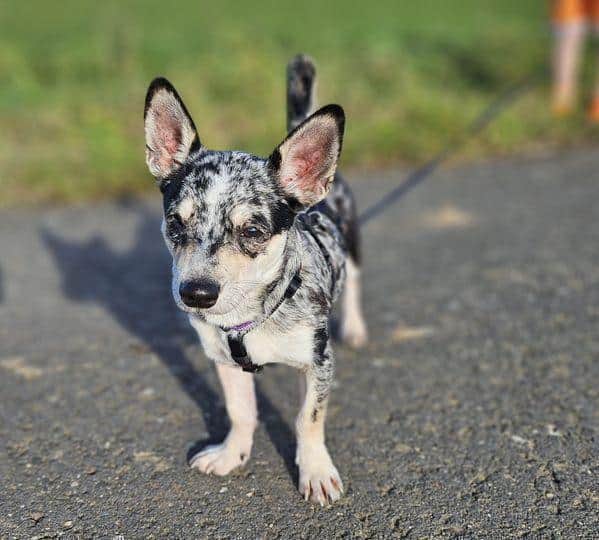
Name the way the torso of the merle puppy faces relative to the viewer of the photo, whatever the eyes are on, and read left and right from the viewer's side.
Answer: facing the viewer and to the left of the viewer
